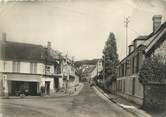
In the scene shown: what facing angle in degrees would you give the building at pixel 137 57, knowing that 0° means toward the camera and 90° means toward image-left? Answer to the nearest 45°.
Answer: approximately 45°

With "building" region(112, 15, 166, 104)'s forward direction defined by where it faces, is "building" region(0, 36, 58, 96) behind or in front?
in front
